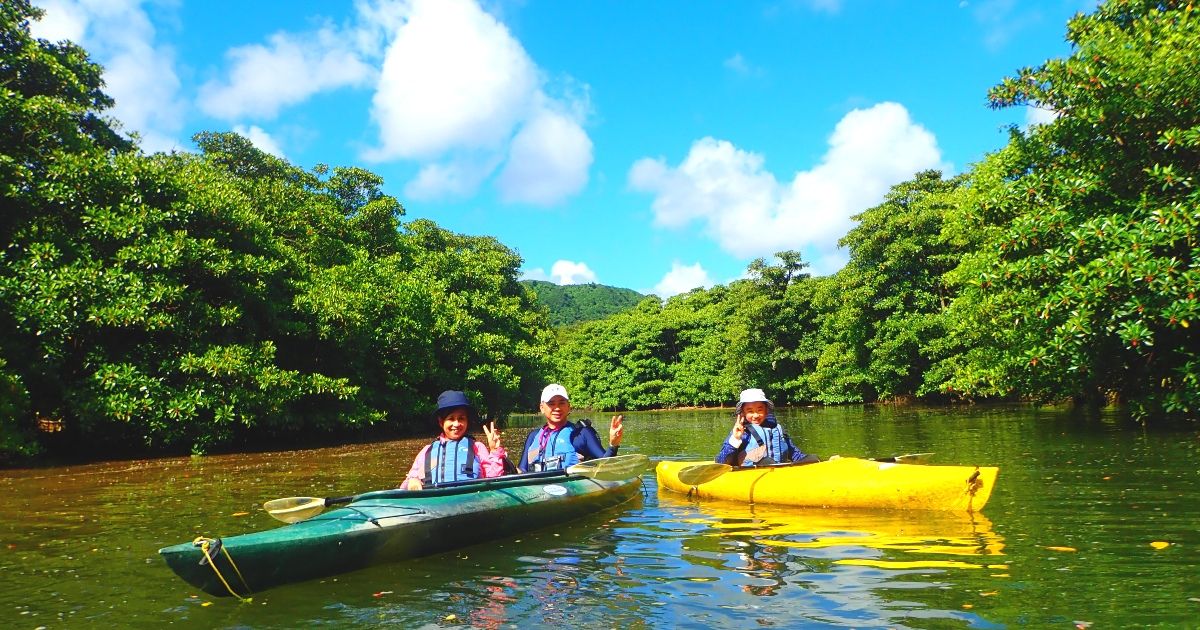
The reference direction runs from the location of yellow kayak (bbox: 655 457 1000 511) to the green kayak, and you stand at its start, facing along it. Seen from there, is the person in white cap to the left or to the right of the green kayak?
right

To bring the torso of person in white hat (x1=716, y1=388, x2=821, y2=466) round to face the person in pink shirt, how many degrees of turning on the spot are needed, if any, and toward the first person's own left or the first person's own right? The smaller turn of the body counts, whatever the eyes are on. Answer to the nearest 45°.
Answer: approximately 45° to the first person's own right

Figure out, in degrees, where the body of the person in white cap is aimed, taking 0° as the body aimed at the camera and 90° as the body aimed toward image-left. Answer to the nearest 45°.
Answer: approximately 0°

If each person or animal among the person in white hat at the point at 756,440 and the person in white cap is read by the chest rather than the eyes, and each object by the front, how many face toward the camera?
2

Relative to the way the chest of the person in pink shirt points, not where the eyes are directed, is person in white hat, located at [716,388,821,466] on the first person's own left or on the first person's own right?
on the first person's own left

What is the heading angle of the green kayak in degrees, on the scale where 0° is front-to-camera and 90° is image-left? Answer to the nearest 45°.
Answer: approximately 45°
